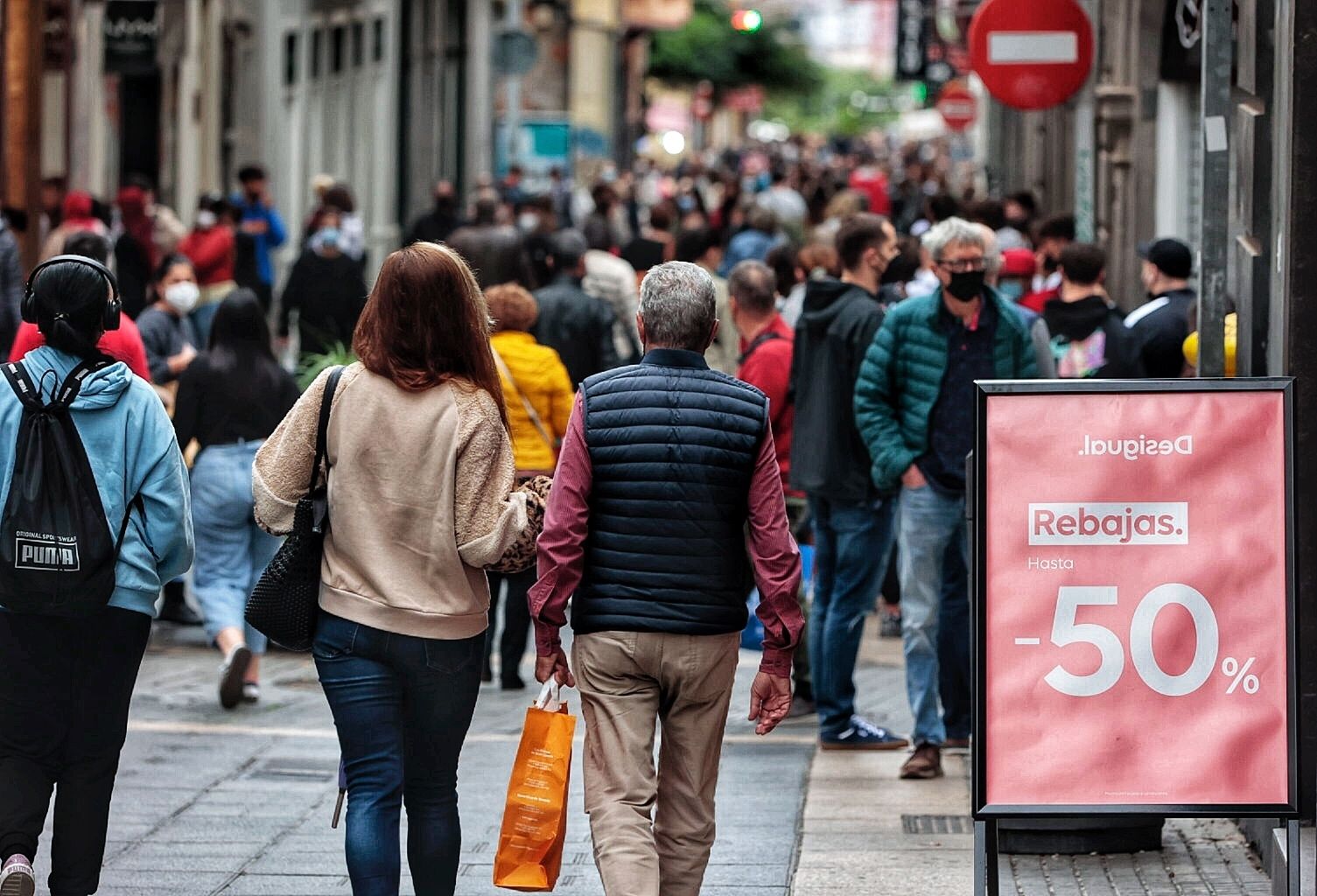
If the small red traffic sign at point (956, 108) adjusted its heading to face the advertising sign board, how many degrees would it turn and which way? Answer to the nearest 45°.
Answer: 0° — it already faces it

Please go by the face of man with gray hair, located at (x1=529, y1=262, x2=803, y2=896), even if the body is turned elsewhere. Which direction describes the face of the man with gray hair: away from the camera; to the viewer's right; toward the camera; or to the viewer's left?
away from the camera

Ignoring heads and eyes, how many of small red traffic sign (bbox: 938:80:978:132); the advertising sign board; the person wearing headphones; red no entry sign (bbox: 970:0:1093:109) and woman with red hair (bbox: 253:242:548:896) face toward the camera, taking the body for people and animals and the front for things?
3

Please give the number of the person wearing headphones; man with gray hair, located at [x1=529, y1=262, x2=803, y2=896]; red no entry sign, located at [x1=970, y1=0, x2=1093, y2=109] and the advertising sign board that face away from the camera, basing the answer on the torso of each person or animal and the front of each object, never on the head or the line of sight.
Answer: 2

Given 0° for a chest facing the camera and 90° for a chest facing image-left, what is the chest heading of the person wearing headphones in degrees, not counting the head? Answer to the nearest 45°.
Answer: approximately 180°

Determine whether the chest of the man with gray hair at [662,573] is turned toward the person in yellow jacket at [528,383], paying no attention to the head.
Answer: yes

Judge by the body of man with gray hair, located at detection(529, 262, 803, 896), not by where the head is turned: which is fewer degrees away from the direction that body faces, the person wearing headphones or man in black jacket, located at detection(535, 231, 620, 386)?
the man in black jacket

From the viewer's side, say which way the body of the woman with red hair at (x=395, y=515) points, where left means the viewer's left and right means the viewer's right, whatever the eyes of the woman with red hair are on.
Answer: facing away from the viewer

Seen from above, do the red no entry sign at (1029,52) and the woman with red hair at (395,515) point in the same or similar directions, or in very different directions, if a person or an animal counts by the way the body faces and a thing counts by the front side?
very different directions

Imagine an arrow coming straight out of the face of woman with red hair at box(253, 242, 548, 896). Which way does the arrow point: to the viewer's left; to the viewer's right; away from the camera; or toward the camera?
away from the camera

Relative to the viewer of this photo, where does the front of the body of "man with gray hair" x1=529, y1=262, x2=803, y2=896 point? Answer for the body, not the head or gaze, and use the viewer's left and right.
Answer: facing away from the viewer
